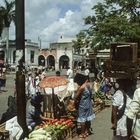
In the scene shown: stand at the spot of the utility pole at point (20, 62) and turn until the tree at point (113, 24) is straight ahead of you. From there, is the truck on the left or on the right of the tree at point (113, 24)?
right

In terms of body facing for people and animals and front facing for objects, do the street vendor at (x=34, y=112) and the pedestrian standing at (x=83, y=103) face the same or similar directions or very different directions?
very different directions
